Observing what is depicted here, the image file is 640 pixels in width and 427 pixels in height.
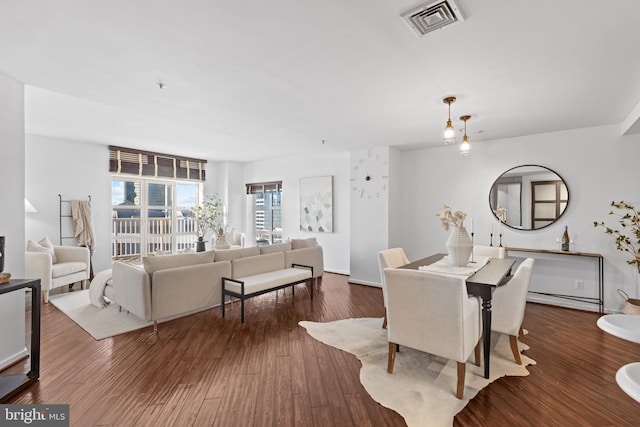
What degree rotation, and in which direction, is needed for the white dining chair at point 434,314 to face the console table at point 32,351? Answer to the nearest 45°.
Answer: approximately 135° to its left

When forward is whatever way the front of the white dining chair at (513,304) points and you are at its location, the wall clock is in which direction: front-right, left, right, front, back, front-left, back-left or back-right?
front-right

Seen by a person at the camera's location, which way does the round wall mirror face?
facing the viewer

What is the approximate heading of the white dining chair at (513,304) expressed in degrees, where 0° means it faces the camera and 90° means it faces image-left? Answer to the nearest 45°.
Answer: approximately 90°

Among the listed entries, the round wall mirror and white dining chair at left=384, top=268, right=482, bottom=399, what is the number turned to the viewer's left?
0

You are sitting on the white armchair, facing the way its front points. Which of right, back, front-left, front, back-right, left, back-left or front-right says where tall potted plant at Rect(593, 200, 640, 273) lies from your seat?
front

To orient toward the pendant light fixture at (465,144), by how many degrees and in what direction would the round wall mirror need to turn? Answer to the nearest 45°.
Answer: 0° — it already faces it

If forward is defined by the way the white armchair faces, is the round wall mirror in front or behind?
in front

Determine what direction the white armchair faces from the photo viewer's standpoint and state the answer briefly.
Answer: facing the viewer and to the right of the viewer

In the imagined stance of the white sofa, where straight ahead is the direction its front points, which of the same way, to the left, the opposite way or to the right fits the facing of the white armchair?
the opposite way

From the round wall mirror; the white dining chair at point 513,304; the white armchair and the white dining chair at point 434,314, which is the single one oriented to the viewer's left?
the white dining chair at point 513,304

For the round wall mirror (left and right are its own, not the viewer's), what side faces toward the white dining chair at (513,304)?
front

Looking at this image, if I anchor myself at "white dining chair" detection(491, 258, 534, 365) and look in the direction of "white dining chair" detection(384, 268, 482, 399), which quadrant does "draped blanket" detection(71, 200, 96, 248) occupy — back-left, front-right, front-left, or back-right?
front-right

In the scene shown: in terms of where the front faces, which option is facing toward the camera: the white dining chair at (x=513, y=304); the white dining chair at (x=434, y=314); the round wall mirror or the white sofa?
the round wall mirror

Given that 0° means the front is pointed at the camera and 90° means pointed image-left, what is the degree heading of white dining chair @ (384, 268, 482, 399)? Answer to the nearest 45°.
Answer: approximately 225°
